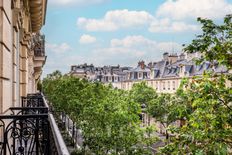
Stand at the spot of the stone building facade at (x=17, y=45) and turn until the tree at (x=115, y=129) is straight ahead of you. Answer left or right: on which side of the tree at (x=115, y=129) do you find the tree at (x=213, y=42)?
right

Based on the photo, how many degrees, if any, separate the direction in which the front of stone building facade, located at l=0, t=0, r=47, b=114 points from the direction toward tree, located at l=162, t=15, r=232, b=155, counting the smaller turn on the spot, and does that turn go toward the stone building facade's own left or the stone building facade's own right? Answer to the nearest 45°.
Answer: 0° — it already faces it

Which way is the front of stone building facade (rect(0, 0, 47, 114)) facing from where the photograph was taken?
facing to the right of the viewer

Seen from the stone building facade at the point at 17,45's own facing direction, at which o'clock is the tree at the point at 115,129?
The tree is roughly at 10 o'clock from the stone building facade.

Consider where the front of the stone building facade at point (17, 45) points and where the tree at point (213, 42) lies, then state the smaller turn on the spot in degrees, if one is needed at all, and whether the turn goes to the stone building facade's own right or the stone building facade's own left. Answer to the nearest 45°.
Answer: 0° — it already faces it
